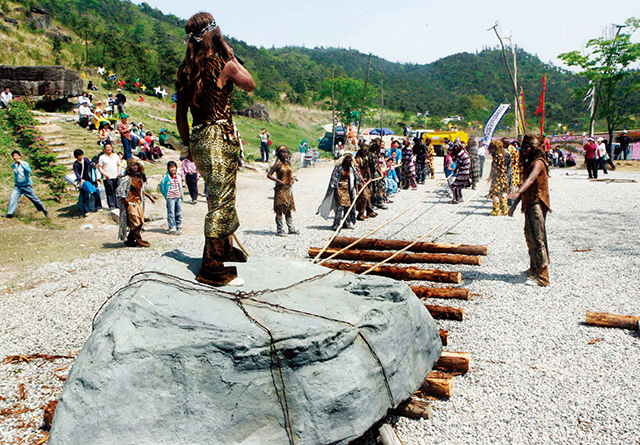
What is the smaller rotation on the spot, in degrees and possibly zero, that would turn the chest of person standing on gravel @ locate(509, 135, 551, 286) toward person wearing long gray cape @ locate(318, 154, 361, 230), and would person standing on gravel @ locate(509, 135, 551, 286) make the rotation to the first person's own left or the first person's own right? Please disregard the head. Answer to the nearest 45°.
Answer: approximately 45° to the first person's own right

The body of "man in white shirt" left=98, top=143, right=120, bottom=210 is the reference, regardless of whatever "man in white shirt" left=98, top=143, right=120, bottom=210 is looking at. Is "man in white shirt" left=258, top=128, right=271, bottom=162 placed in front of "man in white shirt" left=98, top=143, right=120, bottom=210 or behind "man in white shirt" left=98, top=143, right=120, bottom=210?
behind

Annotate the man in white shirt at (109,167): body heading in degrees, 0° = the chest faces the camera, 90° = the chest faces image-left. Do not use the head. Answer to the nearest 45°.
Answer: approximately 0°

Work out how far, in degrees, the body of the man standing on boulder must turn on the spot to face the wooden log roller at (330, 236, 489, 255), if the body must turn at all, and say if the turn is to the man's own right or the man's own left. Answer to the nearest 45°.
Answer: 0° — they already face it

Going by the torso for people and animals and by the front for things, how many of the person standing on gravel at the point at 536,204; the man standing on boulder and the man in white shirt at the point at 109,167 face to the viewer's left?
1

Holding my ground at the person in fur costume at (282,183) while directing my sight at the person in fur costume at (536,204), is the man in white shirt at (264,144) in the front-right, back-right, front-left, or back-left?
back-left

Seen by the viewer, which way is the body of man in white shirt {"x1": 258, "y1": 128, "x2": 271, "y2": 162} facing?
toward the camera

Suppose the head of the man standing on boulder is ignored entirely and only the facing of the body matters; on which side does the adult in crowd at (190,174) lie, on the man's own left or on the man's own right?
on the man's own left

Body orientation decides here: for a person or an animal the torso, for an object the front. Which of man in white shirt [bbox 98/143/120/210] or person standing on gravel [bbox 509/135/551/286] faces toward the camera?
the man in white shirt

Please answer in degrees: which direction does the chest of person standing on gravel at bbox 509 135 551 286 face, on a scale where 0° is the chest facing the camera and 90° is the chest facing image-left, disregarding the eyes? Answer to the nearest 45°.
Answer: approximately 90°

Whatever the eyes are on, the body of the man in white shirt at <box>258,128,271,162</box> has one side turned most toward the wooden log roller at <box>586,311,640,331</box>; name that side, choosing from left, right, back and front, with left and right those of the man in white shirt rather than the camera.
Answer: front

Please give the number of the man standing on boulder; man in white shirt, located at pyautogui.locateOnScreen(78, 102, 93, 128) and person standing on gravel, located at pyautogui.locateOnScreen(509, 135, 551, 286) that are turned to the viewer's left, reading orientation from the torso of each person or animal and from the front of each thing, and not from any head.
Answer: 1
